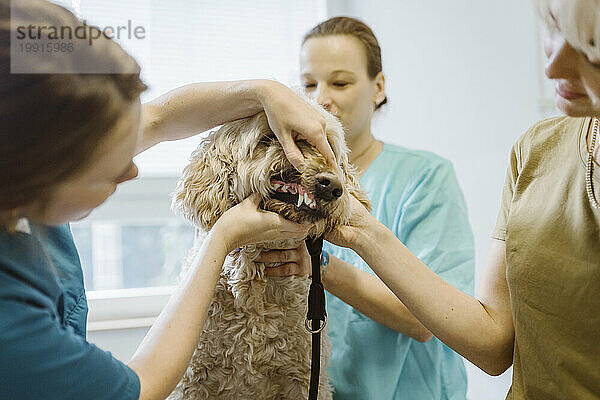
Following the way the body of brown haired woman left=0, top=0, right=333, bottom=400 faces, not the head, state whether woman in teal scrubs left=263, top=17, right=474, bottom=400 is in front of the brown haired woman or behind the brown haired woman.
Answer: in front

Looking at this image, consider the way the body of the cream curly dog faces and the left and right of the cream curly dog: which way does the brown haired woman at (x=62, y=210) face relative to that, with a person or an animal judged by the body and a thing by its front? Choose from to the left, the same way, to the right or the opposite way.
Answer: to the left

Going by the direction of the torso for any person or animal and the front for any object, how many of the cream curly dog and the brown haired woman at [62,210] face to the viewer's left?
0

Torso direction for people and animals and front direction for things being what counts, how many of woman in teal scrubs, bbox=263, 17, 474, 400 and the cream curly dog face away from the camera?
0

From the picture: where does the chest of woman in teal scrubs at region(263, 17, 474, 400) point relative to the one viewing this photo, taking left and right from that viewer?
facing the viewer and to the left of the viewer

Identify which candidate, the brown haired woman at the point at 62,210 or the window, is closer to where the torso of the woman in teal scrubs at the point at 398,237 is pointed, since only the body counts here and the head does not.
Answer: the brown haired woman

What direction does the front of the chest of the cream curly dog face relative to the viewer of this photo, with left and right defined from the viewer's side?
facing the viewer and to the right of the viewer

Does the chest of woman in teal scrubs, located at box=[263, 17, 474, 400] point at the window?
no

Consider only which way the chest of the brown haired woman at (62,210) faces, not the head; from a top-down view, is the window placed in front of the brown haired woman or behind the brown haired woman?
in front

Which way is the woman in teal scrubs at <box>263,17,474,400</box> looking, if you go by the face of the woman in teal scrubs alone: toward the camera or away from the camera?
toward the camera

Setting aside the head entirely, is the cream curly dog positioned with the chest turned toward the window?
no
